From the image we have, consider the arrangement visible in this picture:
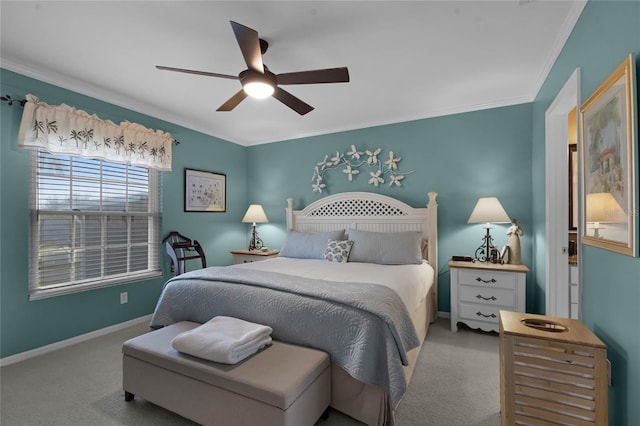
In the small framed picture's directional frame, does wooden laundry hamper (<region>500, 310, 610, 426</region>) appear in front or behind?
in front

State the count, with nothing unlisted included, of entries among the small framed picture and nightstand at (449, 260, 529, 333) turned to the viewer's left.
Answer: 0

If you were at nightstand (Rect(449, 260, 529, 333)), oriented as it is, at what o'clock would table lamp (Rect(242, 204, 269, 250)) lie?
The table lamp is roughly at 3 o'clock from the nightstand.

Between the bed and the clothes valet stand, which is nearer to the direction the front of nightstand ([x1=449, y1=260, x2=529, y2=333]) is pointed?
the bed

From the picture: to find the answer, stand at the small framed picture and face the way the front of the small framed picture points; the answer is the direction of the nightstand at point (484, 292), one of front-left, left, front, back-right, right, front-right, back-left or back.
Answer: front

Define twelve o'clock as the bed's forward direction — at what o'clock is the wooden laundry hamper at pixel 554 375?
The wooden laundry hamper is roughly at 9 o'clock from the bed.

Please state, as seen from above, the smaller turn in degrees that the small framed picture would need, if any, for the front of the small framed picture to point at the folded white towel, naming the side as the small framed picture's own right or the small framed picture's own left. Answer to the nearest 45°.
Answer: approximately 45° to the small framed picture's own right

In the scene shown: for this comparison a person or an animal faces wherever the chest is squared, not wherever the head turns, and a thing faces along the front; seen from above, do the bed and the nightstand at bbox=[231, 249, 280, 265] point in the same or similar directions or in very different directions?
same or similar directions

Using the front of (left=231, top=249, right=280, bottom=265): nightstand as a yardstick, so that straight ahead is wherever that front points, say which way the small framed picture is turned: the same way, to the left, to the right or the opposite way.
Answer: to the left

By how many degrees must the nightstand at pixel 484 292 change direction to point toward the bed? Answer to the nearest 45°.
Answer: approximately 45° to its right

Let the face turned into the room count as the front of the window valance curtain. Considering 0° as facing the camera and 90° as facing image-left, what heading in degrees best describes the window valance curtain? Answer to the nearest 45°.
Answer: approximately 315°

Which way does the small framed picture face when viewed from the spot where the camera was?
facing the viewer and to the right of the viewer

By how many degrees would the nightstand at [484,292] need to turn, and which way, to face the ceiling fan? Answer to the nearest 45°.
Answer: approximately 45° to its right

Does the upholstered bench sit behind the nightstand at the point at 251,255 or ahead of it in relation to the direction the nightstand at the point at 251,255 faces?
ahead

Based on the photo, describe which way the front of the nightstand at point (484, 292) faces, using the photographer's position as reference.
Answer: facing the viewer

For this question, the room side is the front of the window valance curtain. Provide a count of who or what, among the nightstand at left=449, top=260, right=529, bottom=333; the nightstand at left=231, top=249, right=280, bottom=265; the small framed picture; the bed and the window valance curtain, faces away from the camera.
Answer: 0

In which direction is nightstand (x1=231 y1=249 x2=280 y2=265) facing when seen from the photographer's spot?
facing the viewer and to the left of the viewer
